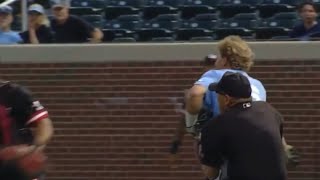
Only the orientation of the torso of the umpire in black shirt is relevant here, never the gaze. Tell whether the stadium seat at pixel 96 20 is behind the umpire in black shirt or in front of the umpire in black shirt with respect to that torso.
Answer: in front

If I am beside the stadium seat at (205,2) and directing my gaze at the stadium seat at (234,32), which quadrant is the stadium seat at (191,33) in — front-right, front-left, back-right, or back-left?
front-right

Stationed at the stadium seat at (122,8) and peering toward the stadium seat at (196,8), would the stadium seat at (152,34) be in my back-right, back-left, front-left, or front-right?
front-right

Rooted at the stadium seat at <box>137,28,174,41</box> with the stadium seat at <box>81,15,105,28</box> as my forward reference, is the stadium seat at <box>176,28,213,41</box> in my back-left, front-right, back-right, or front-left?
back-right

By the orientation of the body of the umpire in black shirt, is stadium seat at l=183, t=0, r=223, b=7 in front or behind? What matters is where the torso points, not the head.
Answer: in front

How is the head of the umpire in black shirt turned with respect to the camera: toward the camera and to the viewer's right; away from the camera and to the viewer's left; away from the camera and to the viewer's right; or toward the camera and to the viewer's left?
away from the camera and to the viewer's left

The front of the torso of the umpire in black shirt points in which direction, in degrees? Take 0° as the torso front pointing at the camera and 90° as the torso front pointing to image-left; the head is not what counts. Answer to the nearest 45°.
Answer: approximately 135°

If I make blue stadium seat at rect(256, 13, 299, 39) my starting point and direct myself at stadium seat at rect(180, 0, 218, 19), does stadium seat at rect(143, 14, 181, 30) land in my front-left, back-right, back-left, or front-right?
front-left

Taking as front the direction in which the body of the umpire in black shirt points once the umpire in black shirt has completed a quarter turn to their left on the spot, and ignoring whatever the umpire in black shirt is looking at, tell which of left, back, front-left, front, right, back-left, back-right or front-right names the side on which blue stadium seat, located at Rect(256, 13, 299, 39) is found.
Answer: back-right

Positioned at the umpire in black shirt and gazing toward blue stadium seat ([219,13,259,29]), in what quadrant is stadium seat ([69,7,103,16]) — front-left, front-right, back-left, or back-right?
front-left

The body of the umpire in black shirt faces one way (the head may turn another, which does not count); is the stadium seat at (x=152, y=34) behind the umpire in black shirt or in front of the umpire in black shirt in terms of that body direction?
in front

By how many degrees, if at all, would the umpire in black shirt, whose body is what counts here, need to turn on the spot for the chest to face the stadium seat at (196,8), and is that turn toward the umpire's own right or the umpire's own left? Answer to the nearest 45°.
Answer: approximately 45° to the umpire's own right

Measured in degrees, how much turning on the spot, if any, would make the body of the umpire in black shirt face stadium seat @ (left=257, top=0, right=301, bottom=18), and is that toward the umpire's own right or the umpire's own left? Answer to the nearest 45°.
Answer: approximately 45° to the umpire's own right
